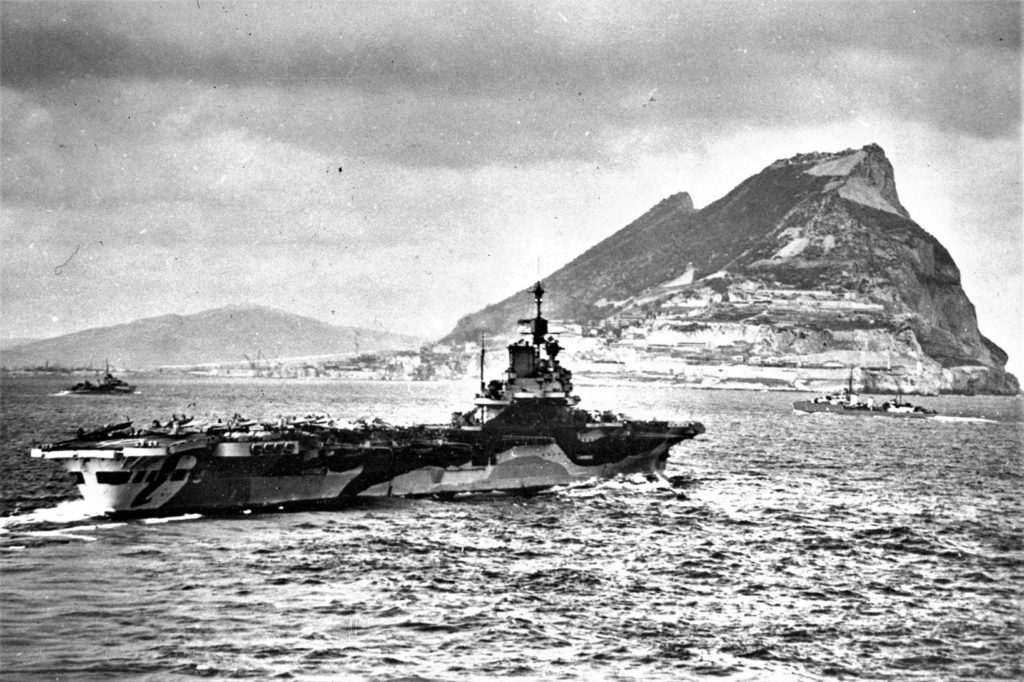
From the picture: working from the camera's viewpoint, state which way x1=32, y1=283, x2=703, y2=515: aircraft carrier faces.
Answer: facing away from the viewer and to the right of the viewer
